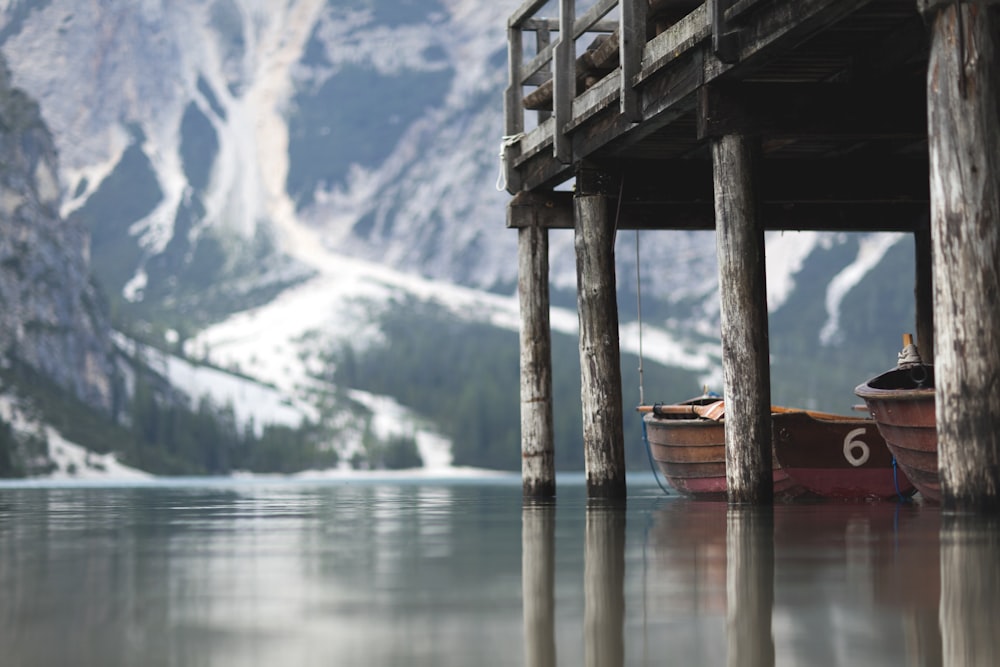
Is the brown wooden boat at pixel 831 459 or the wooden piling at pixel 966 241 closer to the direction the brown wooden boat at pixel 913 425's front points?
the wooden piling

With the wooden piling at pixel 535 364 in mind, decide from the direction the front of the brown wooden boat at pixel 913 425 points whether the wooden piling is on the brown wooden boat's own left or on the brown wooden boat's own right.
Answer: on the brown wooden boat's own right

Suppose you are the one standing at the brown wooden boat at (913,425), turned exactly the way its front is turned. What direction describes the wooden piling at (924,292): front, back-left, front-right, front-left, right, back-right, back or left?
back-right

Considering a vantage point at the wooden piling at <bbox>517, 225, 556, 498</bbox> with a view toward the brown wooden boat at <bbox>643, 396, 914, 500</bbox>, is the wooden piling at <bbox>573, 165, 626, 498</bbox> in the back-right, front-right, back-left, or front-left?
front-right

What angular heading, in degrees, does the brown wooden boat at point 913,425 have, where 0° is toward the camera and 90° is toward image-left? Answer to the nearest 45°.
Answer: approximately 45°

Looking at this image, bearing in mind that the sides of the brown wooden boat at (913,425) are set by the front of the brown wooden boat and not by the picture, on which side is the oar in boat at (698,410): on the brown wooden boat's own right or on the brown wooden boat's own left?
on the brown wooden boat's own right

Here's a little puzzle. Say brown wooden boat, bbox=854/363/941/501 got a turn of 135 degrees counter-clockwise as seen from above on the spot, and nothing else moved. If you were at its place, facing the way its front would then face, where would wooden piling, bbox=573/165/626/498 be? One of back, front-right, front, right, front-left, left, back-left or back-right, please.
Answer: back-left

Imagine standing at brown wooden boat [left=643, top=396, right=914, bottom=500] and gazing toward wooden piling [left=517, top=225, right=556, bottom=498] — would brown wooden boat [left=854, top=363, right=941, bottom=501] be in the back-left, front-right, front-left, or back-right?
back-left

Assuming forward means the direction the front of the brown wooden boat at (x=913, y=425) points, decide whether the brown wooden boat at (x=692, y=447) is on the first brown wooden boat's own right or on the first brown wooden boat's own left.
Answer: on the first brown wooden boat's own right

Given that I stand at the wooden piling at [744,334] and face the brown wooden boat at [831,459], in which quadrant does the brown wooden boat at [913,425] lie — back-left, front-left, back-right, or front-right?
front-right

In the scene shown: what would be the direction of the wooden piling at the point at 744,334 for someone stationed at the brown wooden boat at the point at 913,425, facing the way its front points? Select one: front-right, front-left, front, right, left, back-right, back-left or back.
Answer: front
